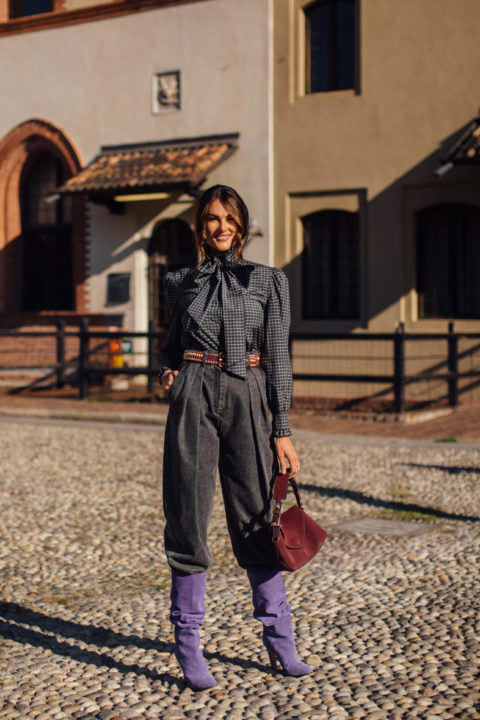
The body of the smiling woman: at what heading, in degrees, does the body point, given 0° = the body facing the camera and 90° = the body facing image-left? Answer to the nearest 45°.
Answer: approximately 0°

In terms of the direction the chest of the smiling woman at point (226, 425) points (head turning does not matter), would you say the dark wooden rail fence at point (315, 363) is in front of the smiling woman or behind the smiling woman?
behind

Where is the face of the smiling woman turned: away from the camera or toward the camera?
toward the camera

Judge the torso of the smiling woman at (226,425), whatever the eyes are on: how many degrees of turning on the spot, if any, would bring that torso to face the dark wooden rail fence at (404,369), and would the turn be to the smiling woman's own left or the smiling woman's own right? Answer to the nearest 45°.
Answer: approximately 180°
